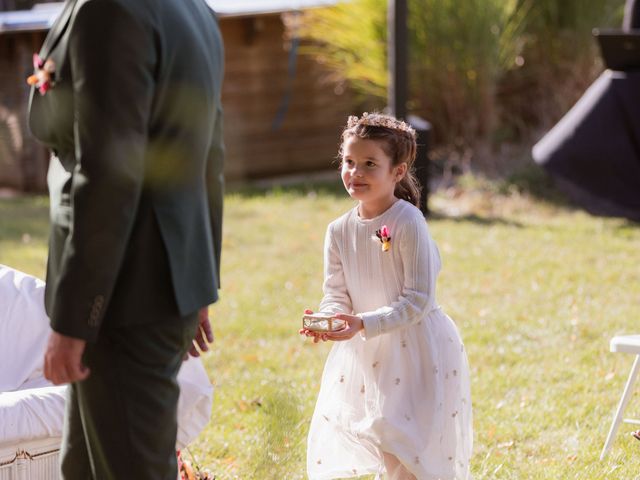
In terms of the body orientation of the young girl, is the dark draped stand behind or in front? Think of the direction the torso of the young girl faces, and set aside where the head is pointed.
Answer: behind

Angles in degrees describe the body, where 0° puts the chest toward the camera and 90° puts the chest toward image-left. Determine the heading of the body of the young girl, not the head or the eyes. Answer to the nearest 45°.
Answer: approximately 45°

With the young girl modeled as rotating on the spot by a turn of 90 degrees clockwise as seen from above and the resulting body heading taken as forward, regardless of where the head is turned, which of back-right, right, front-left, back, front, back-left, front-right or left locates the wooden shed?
front-right

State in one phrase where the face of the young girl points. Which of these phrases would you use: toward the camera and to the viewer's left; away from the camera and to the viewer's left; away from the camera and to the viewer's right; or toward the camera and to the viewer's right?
toward the camera and to the viewer's left
